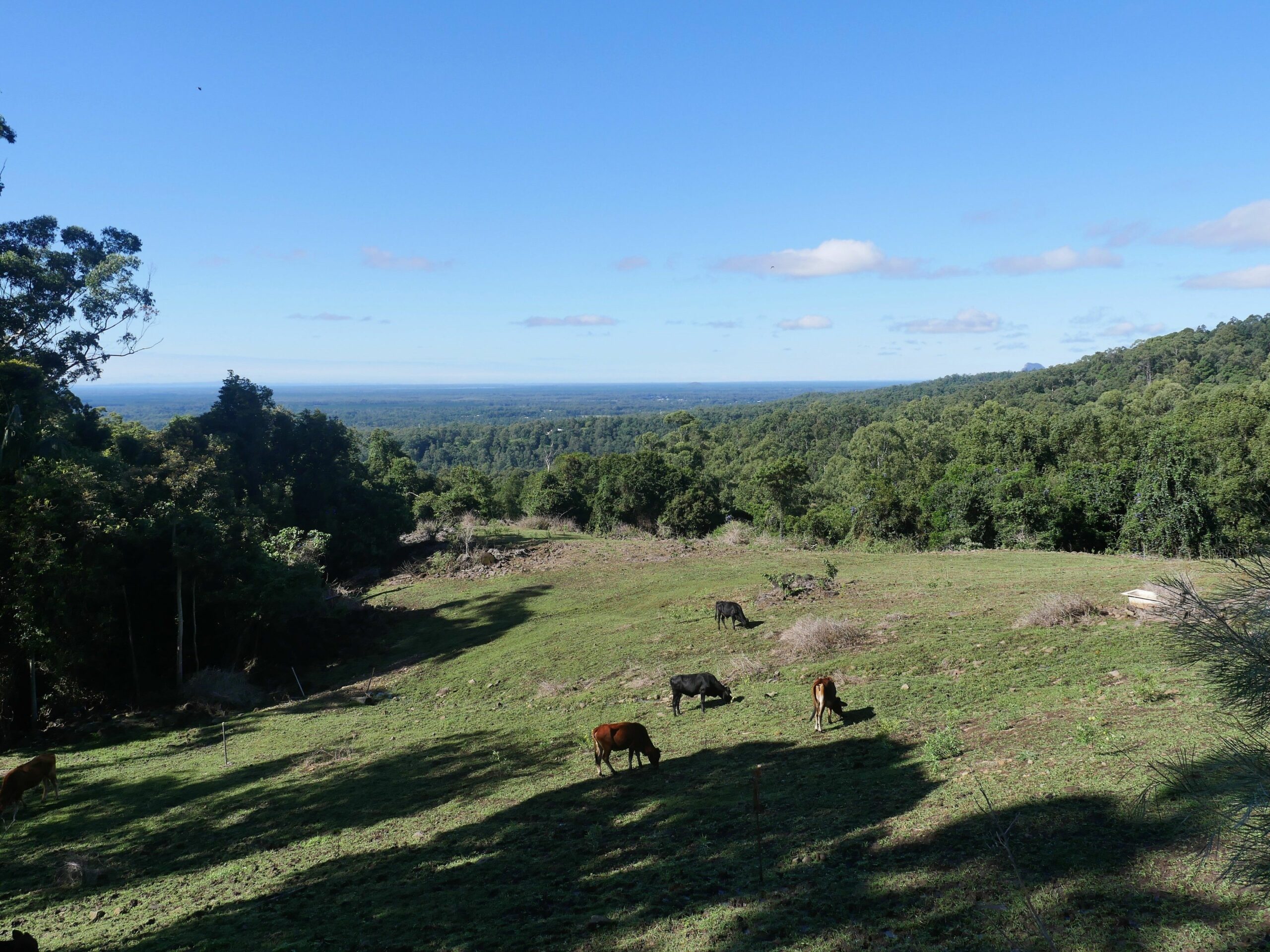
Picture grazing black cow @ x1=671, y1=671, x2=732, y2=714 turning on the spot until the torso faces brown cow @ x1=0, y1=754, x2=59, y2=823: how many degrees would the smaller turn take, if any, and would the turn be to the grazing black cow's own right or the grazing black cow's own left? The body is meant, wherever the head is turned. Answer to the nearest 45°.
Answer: approximately 180°

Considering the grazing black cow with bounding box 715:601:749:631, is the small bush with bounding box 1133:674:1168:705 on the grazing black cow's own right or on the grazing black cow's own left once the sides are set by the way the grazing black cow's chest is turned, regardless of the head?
on the grazing black cow's own right

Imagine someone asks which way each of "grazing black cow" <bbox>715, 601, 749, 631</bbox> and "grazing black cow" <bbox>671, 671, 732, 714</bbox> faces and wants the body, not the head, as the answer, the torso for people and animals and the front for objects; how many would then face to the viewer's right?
2

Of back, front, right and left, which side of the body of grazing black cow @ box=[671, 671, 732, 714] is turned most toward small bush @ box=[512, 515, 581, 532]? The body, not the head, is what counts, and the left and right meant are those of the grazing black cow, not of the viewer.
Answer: left

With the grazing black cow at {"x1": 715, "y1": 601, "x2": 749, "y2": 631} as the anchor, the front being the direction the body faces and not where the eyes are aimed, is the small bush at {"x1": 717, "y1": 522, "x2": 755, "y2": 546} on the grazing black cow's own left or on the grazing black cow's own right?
on the grazing black cow's own left

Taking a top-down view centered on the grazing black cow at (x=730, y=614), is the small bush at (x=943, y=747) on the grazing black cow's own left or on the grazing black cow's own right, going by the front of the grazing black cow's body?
on the grazing black cow's own right

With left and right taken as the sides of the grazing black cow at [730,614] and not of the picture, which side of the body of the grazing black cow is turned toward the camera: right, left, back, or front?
right

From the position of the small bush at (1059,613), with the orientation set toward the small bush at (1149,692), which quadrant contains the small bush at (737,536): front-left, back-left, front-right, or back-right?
back-right

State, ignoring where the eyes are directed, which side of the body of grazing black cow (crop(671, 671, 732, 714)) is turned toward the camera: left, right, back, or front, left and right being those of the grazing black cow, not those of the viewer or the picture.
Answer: right

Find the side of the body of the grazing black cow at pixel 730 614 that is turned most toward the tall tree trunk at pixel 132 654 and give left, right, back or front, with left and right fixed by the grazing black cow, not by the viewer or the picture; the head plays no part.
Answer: back
